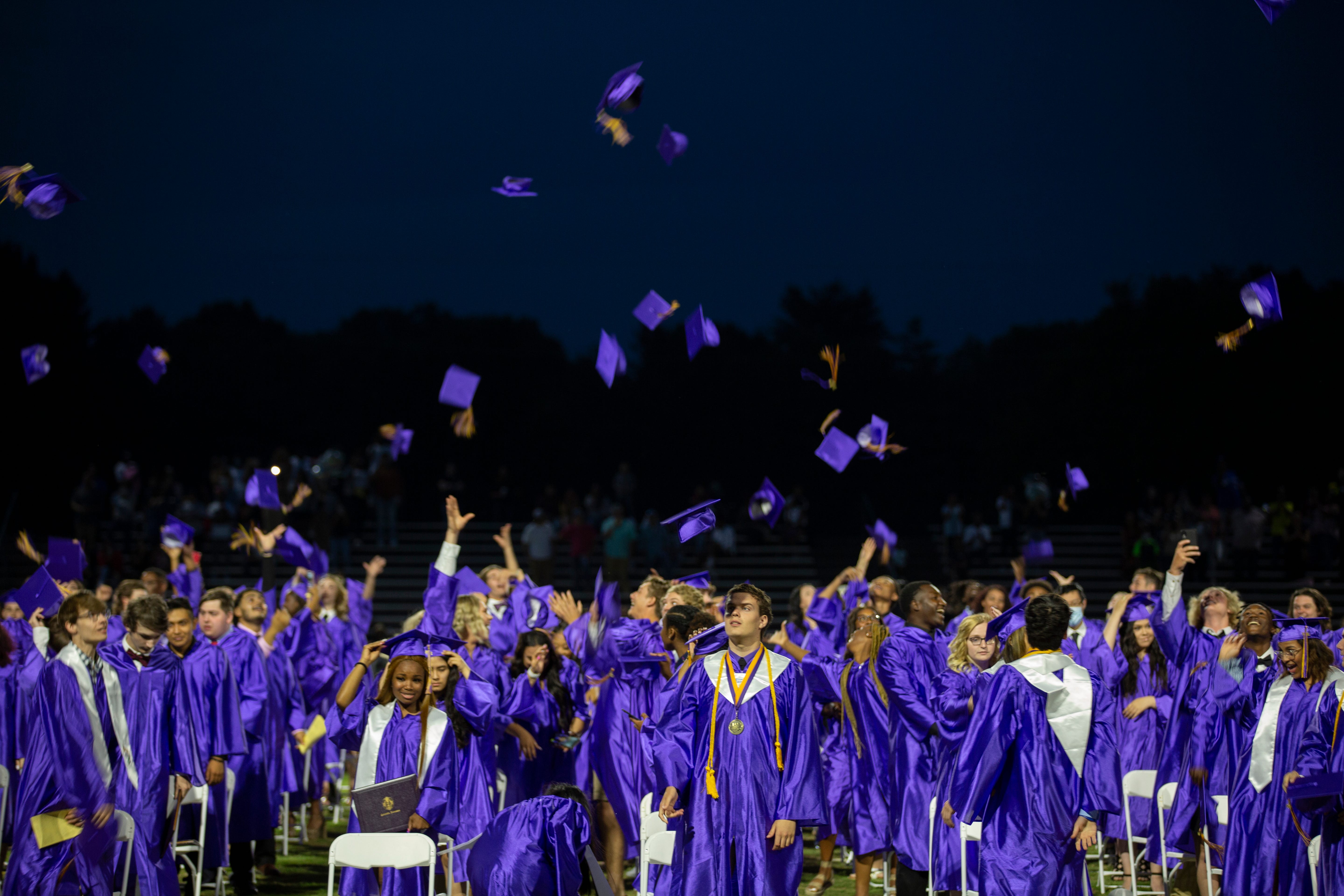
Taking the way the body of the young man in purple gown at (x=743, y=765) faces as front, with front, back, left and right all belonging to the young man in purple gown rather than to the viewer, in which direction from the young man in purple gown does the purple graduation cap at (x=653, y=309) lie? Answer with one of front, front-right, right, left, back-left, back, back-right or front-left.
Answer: back

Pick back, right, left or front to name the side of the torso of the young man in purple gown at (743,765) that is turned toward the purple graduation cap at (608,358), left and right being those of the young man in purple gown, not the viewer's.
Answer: back

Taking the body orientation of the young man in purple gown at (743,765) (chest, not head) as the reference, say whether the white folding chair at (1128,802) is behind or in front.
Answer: behind

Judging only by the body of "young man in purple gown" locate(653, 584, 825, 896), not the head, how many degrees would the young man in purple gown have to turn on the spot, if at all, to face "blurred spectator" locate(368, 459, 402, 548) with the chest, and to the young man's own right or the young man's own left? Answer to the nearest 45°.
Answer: approximately 180°

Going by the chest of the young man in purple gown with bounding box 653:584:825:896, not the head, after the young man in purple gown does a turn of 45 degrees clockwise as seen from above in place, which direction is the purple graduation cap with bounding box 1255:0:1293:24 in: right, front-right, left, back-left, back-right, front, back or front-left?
back

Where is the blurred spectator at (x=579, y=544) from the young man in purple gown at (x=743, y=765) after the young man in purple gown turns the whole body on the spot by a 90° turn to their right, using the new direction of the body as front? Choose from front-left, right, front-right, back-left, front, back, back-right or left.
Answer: right

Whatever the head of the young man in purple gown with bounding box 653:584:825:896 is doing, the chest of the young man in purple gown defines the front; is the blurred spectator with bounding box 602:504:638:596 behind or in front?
behind

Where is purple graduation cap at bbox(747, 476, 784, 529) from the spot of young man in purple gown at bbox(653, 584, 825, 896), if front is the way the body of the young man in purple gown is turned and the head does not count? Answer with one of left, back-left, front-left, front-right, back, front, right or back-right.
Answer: back

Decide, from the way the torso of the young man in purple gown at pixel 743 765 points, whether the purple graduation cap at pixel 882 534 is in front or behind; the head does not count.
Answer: behind

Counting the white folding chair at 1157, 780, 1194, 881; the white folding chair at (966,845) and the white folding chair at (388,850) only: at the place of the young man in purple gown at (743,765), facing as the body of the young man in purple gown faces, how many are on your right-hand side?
1

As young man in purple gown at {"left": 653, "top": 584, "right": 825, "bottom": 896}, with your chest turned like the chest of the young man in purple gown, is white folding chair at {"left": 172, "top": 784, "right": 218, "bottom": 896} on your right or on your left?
on your right

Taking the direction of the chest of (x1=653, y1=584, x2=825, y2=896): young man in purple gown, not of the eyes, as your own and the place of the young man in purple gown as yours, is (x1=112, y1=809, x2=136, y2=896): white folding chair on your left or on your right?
on your right

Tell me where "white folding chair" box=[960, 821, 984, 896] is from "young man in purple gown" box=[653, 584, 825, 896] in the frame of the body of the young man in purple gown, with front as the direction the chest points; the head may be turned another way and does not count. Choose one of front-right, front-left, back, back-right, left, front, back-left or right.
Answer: back-left

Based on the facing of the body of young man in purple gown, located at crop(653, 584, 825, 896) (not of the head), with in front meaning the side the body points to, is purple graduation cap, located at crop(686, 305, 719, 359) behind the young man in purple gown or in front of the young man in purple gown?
behind

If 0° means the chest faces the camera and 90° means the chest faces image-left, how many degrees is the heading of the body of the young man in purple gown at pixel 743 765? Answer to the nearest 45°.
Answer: approximately 0°
